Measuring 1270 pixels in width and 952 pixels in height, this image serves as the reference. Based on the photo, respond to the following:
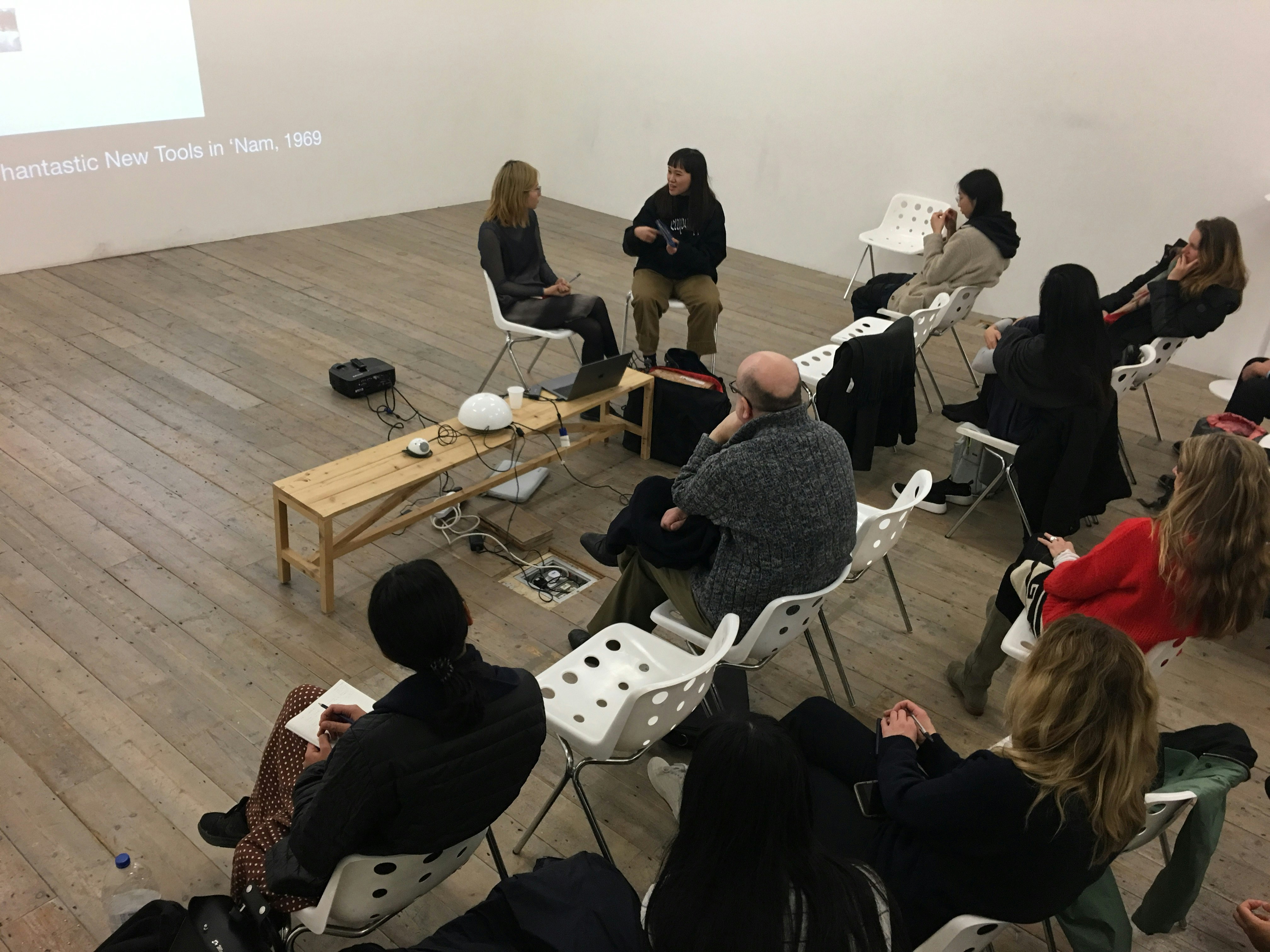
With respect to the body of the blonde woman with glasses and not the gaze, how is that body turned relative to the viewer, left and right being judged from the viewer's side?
facing to the right of the viewer

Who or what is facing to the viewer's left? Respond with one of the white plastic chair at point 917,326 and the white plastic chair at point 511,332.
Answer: the white plastic chair at point 917,326

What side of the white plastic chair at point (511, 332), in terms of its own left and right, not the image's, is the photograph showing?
right

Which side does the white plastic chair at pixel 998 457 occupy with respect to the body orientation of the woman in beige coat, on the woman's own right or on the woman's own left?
on the woman's own left

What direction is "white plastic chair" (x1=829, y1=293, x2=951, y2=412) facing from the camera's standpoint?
to the viewer's left

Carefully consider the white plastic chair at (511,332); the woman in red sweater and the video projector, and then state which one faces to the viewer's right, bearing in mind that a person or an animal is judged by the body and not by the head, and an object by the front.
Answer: the white plastic chair

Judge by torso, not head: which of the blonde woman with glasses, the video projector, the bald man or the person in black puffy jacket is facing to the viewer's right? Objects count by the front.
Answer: the blonde woman with glasses

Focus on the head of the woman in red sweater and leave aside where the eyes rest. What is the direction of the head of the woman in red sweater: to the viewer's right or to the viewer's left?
to the viewer's left

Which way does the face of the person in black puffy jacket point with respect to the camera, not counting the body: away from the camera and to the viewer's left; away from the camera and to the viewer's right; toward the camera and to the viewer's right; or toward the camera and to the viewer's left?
away from the camera and to the viewer's left

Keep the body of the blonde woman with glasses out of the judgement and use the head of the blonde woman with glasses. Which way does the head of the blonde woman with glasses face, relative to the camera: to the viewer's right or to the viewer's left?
to the viewer's right

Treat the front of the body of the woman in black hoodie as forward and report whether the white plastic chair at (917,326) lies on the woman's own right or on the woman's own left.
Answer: on the woman's own left

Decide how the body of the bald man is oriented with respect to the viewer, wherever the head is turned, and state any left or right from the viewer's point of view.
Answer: facing away from the viewer and to the left of the viewer

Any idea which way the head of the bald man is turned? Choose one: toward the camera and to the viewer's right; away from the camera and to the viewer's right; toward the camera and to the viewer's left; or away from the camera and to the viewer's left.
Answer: away from the camera and to the viewer's left

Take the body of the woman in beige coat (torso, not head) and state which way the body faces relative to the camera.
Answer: to the viewer's left

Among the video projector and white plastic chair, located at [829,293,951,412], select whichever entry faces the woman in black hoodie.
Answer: the white plastic chair
